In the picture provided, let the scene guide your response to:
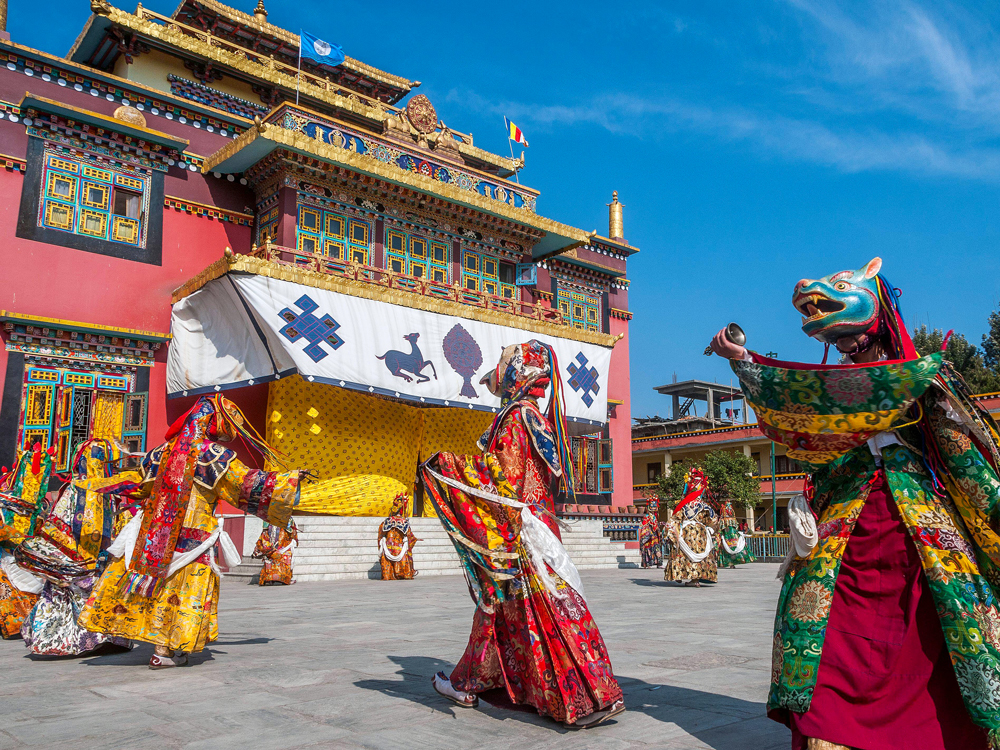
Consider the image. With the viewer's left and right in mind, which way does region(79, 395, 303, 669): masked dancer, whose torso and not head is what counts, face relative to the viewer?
facing away from the viewer and to the right of the viewer

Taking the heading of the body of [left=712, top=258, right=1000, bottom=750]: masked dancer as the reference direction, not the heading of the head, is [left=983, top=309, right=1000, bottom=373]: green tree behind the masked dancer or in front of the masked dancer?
behind

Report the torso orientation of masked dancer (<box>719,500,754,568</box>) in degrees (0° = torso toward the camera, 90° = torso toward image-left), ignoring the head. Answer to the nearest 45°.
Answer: approximately 315°

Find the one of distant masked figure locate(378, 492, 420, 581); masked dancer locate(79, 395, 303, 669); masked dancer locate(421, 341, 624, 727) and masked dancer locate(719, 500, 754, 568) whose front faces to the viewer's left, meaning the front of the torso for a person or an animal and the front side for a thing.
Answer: masked dancer locate(421, 341, 624, 727)

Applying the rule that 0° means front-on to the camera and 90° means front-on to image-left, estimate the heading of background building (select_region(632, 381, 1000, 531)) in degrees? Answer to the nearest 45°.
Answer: approximately 45°

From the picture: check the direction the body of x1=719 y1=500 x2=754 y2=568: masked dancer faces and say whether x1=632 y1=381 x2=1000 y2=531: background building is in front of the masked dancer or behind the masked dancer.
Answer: behind

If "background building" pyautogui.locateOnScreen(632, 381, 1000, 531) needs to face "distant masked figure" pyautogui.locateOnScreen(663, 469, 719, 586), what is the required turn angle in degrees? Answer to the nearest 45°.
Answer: approximately 45° to its left

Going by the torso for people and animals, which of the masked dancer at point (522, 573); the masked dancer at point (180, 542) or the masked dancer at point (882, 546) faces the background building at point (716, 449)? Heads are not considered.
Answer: the masked dancer at point (180, 542)

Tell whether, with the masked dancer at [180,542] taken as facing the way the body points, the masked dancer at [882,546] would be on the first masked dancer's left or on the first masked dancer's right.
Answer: on the first masked dancer's right

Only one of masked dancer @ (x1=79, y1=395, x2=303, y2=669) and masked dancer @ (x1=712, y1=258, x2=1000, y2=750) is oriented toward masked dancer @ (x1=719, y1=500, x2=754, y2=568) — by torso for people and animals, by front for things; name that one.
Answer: masked dancer @ (x1=79, y1=395, x2=303, y2=669)

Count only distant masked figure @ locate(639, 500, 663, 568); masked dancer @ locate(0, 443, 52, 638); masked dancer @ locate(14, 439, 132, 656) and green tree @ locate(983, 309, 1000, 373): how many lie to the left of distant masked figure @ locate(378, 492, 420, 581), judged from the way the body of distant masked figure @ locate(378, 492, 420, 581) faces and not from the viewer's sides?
2
